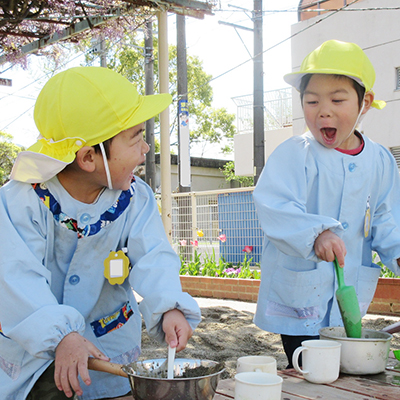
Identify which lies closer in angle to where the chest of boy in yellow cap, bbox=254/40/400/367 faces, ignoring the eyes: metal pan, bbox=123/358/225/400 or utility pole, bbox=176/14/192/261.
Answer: the metal pan

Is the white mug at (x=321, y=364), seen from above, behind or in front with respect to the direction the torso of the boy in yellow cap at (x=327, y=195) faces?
in front

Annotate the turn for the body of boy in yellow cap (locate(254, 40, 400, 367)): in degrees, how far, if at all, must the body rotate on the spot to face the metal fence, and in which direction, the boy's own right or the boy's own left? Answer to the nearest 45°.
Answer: approximately 180°

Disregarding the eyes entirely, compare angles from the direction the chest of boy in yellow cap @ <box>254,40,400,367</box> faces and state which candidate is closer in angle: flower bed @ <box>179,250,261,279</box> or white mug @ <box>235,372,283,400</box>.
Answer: the white mug

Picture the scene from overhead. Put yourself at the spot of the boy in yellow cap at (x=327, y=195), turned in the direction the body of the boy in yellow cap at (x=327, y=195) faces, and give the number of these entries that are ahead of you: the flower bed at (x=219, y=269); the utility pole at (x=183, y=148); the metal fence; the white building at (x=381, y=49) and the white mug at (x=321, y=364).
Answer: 1

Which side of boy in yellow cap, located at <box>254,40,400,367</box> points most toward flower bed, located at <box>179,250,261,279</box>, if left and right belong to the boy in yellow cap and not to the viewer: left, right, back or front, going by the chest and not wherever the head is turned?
back

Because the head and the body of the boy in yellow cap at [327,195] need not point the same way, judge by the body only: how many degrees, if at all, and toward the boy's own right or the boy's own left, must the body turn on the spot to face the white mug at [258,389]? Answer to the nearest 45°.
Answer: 0° — they already face it

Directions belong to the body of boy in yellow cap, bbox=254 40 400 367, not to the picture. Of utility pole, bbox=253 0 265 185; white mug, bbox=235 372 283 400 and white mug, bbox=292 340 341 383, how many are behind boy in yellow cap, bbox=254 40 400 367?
1

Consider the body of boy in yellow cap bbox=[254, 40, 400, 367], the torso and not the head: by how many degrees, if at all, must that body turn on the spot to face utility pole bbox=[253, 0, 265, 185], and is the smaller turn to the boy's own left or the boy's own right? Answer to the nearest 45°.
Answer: approximately 180°

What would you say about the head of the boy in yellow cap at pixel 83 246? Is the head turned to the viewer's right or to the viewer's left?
to the viewer's right

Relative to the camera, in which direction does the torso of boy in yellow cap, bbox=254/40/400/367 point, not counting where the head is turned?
toward the camera
